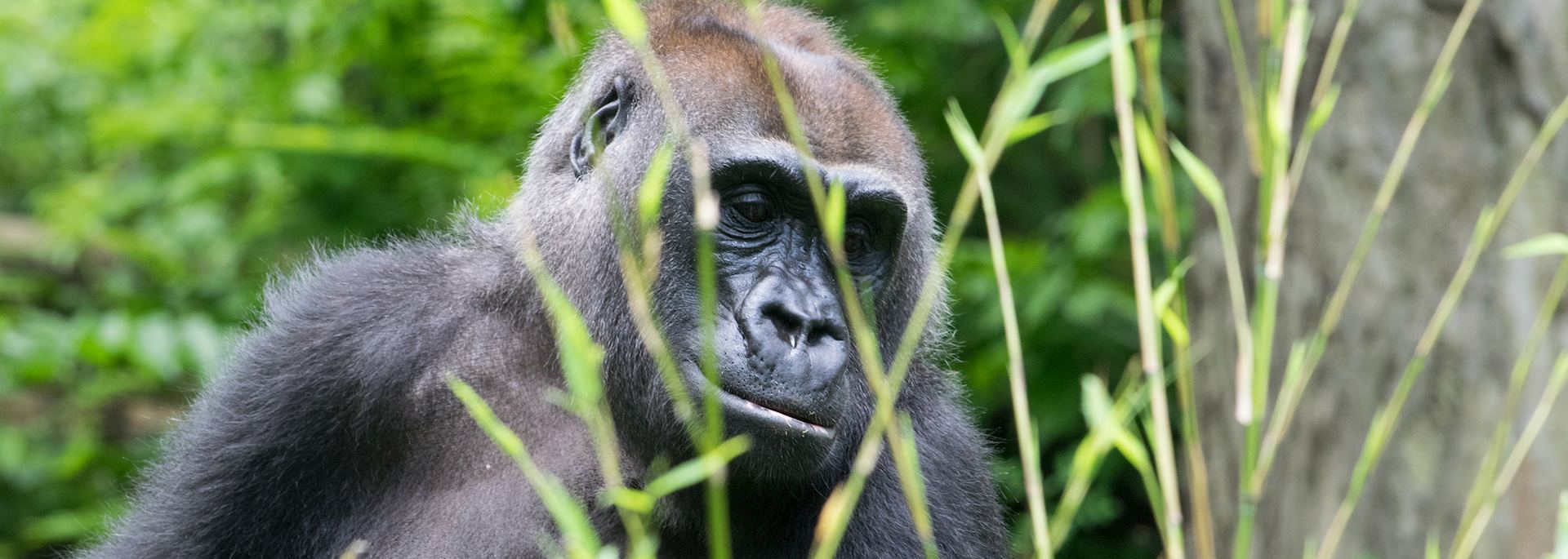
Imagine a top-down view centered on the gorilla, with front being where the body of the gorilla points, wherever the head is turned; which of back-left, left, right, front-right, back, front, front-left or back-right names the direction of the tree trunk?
left

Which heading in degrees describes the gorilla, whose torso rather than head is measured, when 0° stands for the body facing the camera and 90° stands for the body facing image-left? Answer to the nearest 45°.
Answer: approximately 315°
